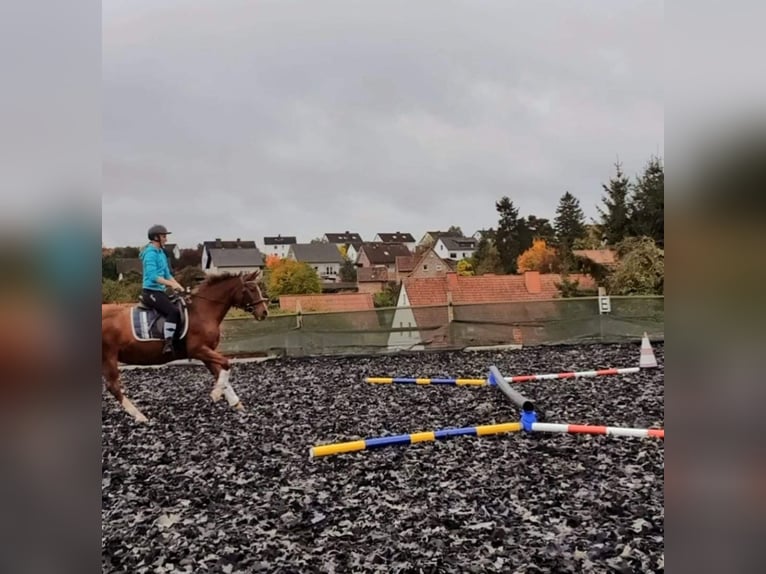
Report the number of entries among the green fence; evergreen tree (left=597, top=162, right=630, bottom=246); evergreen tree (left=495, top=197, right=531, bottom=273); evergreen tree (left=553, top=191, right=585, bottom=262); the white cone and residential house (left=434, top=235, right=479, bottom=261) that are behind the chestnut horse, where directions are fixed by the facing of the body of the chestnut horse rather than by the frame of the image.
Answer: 0

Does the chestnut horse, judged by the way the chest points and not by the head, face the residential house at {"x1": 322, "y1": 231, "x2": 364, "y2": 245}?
no

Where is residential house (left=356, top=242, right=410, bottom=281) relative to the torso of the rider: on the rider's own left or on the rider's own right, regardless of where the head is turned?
on the rider's own left

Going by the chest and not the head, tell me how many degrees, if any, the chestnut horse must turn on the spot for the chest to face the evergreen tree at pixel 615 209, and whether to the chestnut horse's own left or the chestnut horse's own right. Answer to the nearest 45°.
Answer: approximately 45° to the chestnut horse's own left

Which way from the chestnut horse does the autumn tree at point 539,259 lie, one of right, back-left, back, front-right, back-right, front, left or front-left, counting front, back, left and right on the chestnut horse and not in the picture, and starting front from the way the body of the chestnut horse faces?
front-left

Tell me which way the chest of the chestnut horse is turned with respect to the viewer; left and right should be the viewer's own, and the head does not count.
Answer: facing to the right of the viewer

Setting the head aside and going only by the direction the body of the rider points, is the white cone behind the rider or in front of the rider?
in front

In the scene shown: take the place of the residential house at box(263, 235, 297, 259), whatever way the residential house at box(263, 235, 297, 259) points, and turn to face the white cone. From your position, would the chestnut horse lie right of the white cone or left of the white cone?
right

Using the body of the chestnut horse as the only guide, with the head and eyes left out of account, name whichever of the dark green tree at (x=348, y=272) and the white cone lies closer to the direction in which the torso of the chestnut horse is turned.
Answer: the white cone

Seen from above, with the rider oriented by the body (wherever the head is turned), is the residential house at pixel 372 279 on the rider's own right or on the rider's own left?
on the rider's own left

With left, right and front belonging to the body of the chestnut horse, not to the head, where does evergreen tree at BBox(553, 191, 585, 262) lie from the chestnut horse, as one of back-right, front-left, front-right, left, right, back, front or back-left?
front-left

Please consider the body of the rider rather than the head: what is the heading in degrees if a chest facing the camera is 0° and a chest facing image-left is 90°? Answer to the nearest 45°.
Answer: approximately 270°

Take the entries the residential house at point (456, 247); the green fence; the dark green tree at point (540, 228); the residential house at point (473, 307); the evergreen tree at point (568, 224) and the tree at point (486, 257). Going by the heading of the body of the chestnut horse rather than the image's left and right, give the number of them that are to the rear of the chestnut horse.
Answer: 0

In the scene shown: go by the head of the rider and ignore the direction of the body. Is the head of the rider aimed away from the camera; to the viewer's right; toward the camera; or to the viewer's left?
to the viewer's right

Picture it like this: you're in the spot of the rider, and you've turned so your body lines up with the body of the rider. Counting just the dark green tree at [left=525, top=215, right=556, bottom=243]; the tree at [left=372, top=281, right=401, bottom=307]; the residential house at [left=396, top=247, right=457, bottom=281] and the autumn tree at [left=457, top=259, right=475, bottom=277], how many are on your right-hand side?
0

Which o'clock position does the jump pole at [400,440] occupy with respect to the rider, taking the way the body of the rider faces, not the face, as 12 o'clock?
The jump pole is roughly at 1 o'clock from the rider.

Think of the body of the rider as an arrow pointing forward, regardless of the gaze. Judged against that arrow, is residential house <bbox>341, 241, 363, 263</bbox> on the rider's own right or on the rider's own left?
on the rider's own left

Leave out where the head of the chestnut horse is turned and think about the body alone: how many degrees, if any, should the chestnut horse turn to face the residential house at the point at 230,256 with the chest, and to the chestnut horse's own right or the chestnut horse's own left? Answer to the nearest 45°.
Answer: approximately 90° to the chestnut horse's own left
